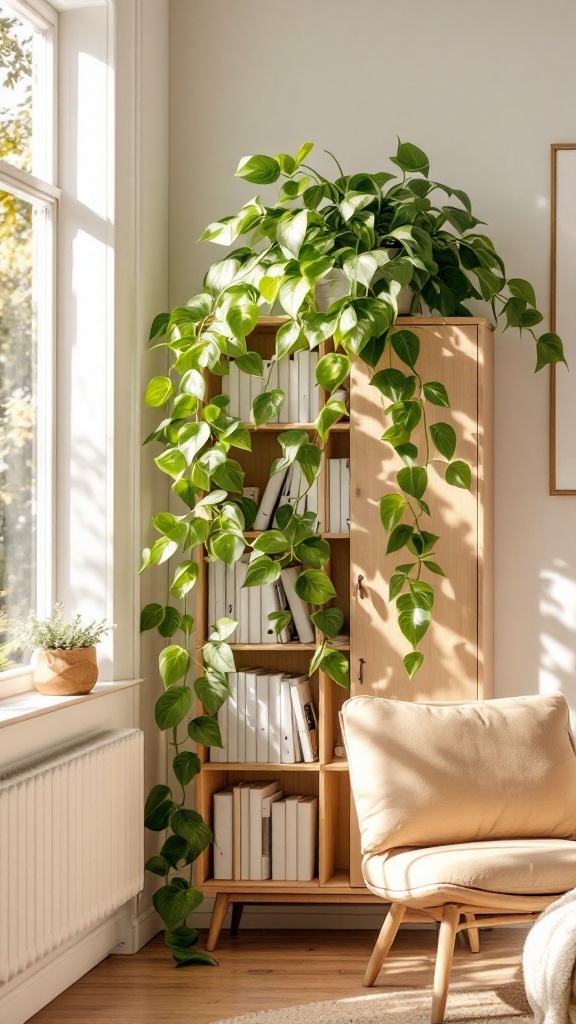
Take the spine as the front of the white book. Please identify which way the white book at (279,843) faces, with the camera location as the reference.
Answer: facing the viewer

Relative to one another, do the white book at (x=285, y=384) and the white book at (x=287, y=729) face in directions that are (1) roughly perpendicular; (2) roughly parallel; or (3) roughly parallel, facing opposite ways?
roughly parallel

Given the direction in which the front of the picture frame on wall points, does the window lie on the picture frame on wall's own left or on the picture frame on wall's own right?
on the picture frame on wall's own right

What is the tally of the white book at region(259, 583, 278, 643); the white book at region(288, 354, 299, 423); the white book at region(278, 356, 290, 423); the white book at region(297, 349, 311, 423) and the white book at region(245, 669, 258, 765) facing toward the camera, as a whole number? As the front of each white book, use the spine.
5

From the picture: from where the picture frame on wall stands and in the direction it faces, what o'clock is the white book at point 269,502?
The white book is roughly at 2 o'clock from the picture frame on wall.

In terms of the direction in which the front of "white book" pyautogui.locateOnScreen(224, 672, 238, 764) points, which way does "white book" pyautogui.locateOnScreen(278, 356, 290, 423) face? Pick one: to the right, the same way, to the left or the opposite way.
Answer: the same way

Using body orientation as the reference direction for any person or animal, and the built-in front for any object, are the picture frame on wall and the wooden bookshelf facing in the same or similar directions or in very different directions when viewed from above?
same or similar directions

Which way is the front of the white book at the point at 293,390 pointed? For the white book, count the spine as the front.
toward the camera

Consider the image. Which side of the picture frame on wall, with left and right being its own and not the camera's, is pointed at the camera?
front

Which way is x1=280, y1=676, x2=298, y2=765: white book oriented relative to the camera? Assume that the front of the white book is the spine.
toward the camera

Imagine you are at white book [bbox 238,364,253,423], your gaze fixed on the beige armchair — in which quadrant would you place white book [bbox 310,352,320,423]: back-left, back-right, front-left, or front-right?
front-left
